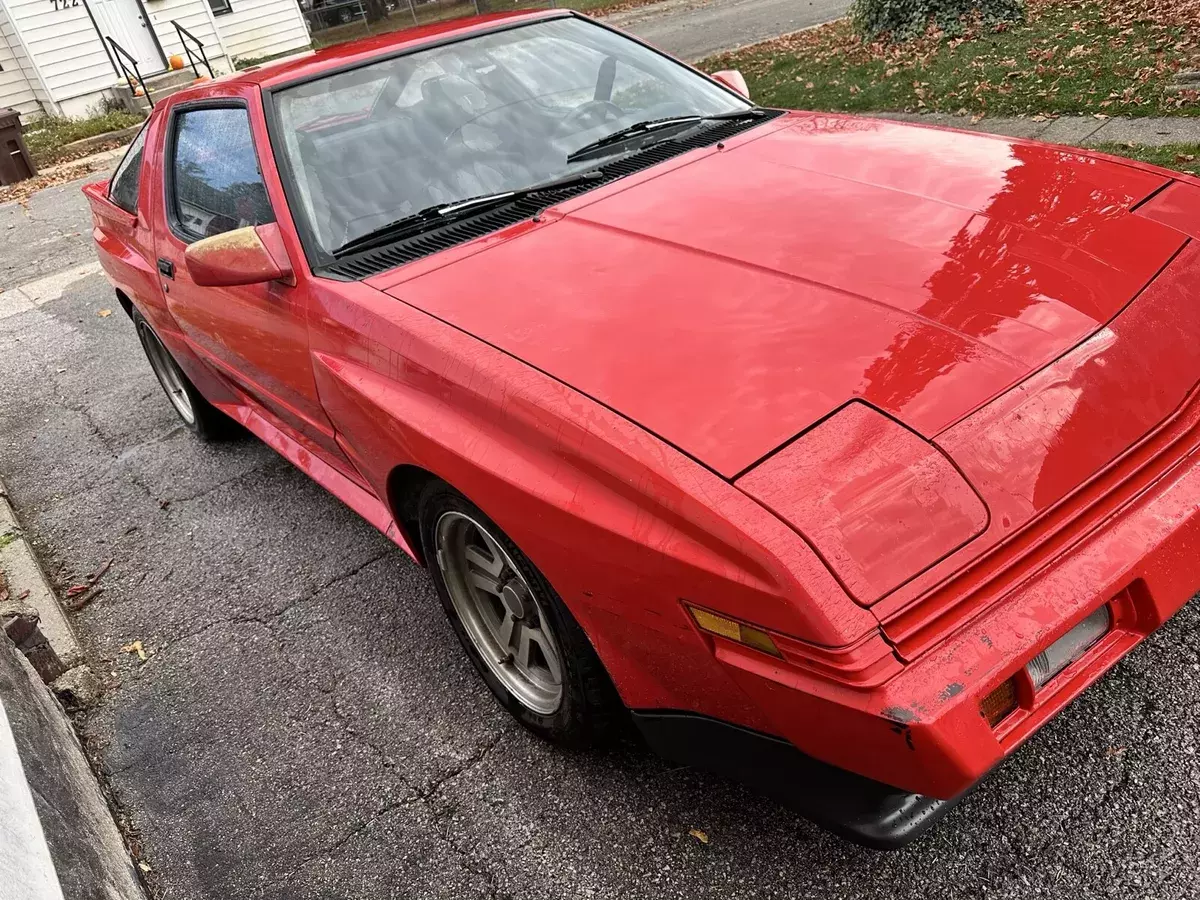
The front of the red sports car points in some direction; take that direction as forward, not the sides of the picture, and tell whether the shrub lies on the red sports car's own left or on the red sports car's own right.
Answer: on the red sports car's own left

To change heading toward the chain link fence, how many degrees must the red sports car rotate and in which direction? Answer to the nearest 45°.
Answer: approximately 135° to its left

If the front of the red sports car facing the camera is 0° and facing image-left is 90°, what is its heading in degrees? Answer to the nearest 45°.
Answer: approximately 315°

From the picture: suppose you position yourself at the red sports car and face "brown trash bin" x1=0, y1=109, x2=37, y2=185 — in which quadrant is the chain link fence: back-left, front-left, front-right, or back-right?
front-right

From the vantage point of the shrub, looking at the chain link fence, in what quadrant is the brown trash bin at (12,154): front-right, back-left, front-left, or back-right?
front-left

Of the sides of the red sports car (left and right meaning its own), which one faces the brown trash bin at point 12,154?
back
